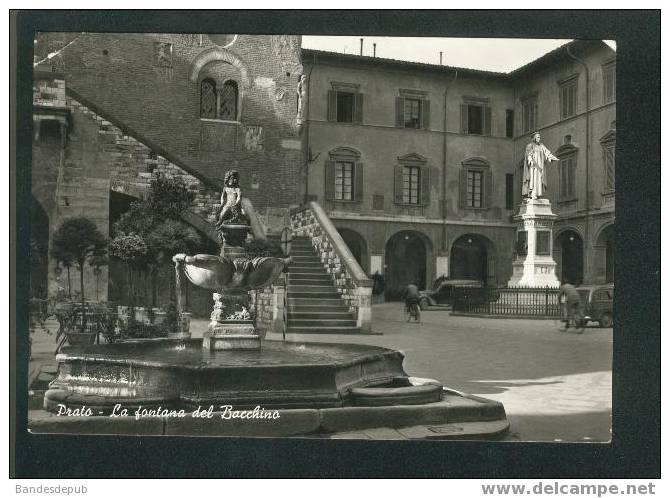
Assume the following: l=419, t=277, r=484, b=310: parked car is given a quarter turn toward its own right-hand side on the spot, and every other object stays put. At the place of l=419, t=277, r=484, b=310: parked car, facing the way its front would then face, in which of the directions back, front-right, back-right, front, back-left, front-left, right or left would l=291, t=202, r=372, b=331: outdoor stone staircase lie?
back-left

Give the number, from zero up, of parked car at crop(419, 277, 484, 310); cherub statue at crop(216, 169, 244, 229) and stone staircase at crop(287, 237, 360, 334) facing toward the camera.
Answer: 2

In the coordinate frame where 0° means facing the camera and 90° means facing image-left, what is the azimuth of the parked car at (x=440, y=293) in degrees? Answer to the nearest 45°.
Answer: approximately 90°

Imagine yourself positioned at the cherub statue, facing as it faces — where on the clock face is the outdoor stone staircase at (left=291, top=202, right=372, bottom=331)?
The outdoor stone staircase is roughly at 7 o'clock from the cherub statue.

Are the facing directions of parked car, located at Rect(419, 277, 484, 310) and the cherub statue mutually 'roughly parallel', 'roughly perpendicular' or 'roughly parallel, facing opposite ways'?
roughly perpendicular

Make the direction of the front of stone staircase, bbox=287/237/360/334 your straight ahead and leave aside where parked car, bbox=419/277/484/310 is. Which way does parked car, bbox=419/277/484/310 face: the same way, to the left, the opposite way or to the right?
to the right

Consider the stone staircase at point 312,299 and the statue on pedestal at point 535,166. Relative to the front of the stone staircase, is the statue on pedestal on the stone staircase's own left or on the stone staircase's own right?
on the stone staircase's own left
